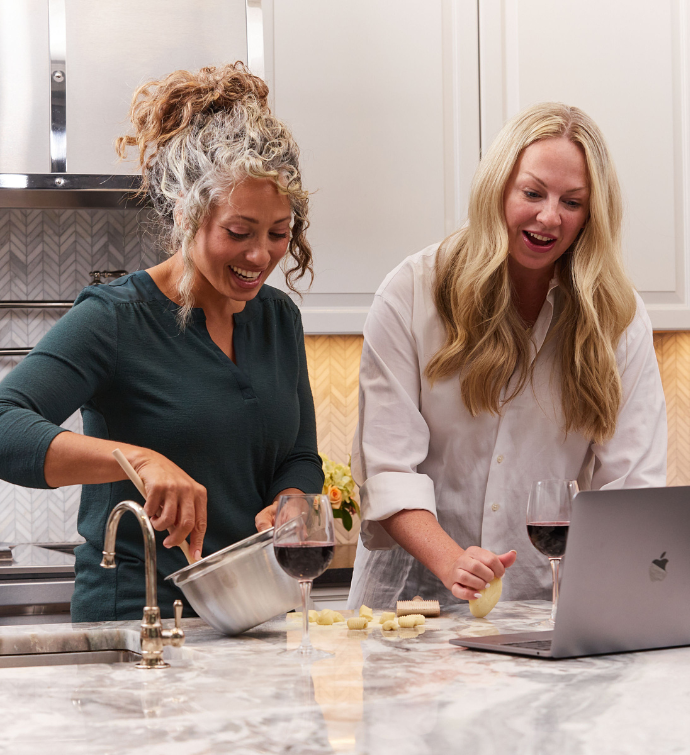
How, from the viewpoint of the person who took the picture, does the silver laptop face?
facing away from the viewer and to the left of the viewer

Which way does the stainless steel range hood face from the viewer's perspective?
toward the camera

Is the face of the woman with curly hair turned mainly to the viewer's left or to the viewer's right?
to the viewer's right

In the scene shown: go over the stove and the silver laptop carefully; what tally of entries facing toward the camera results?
1

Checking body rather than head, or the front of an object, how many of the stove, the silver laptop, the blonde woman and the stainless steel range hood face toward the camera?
3

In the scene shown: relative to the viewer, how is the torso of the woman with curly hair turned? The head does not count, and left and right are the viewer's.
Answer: facing the viewer and to the right of the viewer

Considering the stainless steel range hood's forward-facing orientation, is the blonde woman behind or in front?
in front

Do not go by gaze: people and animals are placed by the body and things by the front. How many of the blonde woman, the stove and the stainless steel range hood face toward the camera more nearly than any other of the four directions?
3

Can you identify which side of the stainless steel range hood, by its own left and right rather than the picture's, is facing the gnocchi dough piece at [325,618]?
front

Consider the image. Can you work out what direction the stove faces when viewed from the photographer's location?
facing the viewer

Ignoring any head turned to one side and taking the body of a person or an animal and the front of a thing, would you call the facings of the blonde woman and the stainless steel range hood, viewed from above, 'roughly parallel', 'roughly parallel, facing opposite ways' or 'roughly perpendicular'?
roughly parallel

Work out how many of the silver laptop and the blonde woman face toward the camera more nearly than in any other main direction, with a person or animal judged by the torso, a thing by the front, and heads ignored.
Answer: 1

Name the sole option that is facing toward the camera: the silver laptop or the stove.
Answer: the stove

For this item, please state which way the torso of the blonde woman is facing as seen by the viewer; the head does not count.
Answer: toward the camera
